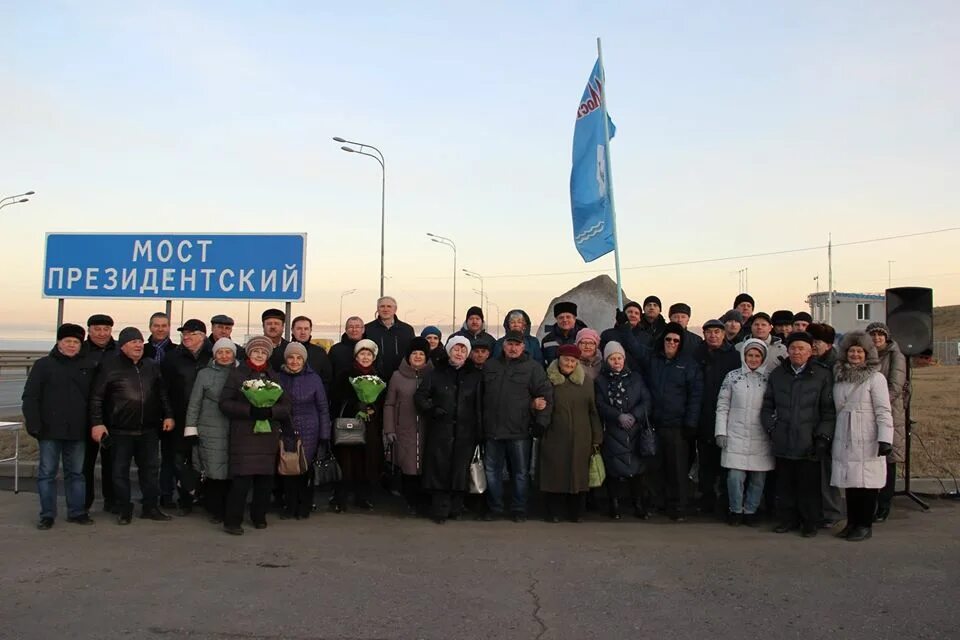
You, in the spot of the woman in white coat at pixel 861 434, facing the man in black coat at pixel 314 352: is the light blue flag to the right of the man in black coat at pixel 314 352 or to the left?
right

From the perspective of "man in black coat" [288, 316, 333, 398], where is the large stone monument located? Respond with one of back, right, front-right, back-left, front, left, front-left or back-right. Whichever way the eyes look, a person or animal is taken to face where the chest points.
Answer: back-left

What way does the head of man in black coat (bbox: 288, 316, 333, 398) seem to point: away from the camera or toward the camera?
toward the camera

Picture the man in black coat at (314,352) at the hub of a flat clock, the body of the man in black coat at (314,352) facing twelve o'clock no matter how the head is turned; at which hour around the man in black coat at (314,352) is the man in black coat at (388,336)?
the man in black coat at (388,336) is roughly at 8 o'clock from the man in black coat at (314,352).

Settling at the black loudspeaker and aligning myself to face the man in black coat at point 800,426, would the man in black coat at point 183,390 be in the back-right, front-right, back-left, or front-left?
front-right

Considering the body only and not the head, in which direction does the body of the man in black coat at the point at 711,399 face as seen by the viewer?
toward the camera

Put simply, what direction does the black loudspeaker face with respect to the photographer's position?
facing the viewer

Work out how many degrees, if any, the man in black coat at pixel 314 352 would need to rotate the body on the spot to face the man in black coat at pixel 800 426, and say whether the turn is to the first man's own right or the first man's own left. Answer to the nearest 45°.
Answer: approximately 45° to the first man's own left

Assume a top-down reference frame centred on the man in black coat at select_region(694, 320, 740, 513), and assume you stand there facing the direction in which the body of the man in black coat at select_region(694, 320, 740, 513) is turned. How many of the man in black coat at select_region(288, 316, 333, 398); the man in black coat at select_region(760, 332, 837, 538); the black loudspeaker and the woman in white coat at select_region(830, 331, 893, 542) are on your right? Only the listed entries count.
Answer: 1

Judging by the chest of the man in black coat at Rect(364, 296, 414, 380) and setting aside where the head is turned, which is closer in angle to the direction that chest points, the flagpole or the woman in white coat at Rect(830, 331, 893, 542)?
the woman in white coat

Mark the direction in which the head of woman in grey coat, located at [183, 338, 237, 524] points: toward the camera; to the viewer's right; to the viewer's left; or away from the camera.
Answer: toward the camera

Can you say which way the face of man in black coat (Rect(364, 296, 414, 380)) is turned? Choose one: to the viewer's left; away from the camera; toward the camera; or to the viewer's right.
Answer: toward the camera

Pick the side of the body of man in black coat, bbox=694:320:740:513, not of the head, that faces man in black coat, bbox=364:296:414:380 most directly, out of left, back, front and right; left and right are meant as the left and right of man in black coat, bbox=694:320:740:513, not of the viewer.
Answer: right

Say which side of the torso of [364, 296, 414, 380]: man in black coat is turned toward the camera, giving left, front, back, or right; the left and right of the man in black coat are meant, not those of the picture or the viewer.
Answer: front

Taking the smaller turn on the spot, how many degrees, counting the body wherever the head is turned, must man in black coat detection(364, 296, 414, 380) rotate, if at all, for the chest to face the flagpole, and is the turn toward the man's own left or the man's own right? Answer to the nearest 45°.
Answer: approximately 135° to the man's own left

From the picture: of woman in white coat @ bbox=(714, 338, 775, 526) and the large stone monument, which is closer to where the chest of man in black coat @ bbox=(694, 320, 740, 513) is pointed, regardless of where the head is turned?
the woman in white coat
